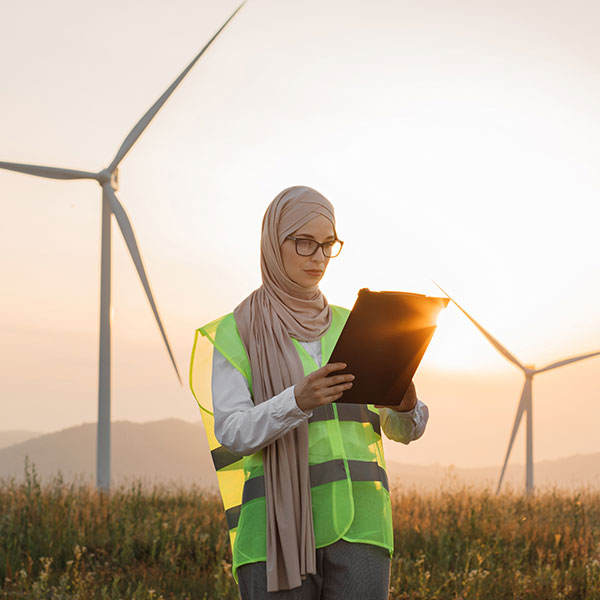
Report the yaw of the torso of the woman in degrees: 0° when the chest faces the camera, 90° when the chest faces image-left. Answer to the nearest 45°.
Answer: approximately 315°
